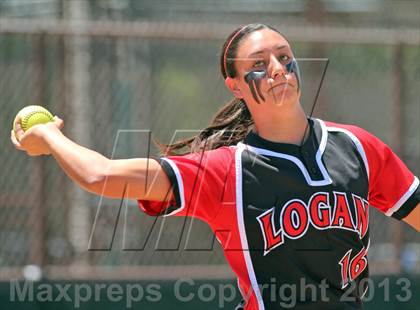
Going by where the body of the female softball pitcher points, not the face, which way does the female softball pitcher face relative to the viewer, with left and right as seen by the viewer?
facing the viewer and to the right of the viewer
